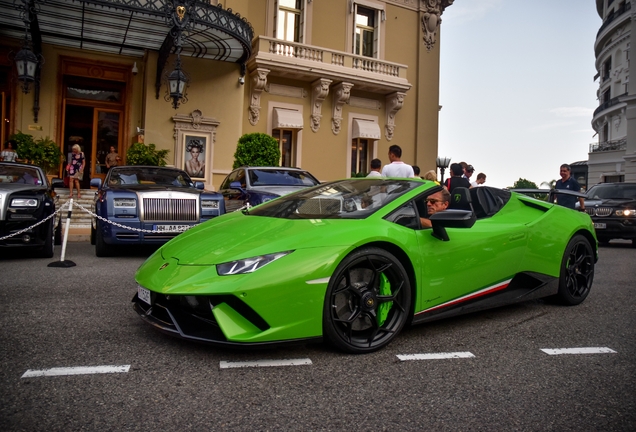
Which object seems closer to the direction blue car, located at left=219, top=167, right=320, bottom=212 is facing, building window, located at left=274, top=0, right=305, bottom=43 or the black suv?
the black suv

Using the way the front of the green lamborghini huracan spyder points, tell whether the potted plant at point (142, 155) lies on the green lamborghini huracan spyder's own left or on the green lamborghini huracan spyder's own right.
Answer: on the green lamborghini huracan spyder's own right

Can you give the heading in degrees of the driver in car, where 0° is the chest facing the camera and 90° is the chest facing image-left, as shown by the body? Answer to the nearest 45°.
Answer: approximately 45°

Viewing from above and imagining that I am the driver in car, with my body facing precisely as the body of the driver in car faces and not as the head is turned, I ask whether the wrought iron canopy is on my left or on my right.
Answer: on my right

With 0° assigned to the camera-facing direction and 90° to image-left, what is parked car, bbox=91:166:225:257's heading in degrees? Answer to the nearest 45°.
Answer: approximately 0°

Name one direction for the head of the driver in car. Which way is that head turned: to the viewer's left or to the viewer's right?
to the viewer's left
